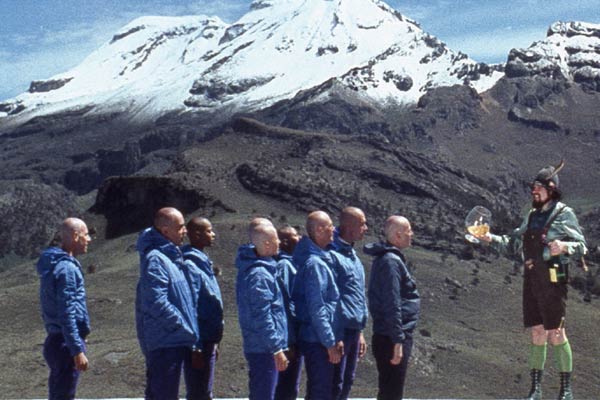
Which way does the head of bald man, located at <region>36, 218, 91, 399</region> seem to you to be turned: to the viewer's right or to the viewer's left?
to the viewer's right

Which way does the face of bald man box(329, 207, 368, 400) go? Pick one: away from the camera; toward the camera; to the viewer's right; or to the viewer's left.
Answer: to the viewer's right

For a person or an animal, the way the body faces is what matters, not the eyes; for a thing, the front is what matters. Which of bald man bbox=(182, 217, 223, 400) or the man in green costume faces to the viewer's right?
the bald man

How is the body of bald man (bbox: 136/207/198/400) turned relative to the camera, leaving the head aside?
to the viewer's right

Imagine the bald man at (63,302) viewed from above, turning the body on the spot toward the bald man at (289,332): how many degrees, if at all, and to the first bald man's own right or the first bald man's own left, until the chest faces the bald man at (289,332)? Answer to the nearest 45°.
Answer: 0° — they already face them

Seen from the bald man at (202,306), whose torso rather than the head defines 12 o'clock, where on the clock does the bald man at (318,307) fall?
the bald man at (318,307) is roughly at 1 o'clock from the bald man at (202,306).

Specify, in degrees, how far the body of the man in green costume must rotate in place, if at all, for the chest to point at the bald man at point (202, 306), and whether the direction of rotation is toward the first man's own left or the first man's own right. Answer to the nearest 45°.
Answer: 0° — they already face them

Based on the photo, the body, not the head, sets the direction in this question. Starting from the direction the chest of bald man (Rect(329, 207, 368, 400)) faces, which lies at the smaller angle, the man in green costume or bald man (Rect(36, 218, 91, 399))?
the man in green costume

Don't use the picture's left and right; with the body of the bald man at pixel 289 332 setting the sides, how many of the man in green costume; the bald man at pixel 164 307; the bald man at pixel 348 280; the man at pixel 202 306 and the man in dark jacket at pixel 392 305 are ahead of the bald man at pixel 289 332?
3

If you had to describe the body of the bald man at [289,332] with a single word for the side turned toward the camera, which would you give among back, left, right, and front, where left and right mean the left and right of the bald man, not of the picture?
right

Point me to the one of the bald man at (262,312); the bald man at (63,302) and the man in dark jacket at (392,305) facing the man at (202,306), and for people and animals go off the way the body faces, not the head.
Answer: the bald man at (63,302)

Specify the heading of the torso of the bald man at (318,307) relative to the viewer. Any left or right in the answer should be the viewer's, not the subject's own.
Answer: facing to the right of the viewer

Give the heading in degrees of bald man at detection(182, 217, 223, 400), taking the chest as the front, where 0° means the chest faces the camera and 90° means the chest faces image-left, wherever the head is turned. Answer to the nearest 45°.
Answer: approximately 270°

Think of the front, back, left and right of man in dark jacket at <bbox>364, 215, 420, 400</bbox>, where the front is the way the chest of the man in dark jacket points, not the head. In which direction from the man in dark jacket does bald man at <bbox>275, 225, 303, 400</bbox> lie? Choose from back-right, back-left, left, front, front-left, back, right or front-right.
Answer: back
